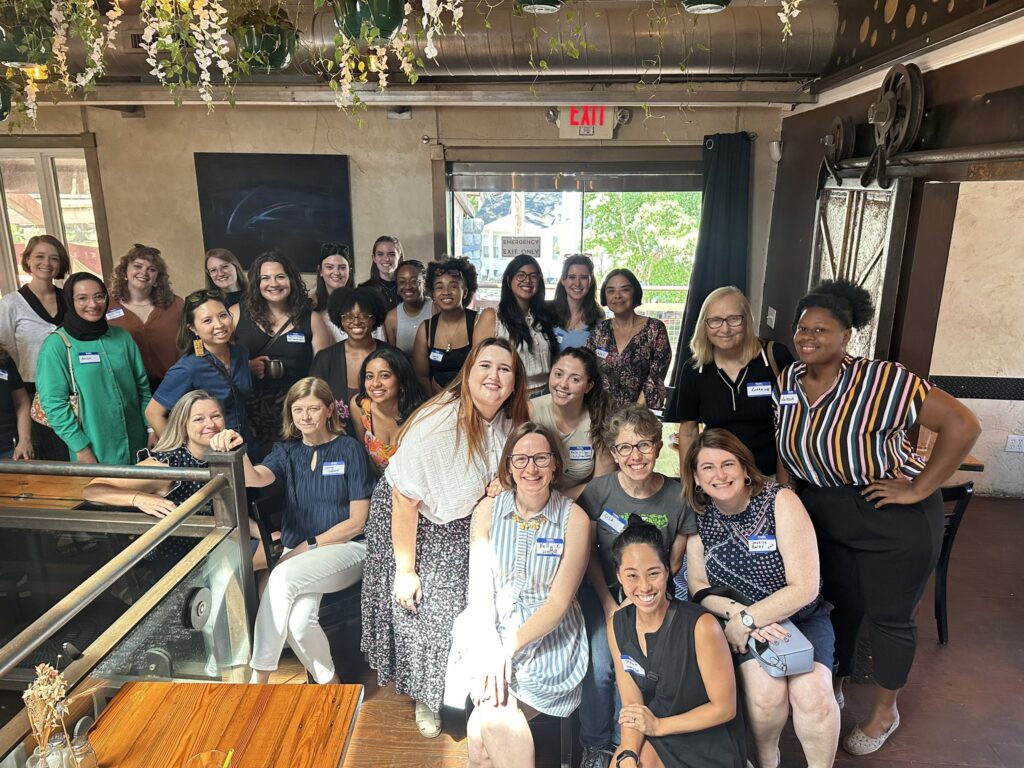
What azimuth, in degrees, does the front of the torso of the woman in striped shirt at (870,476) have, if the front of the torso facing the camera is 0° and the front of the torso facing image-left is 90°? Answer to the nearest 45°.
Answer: approximately 45°

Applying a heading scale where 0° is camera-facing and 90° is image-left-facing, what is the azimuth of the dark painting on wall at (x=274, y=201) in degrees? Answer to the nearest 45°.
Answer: approximately 0°

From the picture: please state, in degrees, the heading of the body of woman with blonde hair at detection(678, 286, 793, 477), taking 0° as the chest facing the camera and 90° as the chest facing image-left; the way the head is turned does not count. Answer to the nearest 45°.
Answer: approximately 0°

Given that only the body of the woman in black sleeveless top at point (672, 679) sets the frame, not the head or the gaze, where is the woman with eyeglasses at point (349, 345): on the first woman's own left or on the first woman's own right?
on the first woman's own right

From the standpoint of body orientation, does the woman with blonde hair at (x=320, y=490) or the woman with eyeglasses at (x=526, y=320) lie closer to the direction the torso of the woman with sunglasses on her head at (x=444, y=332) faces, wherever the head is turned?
the woman with blonde hair

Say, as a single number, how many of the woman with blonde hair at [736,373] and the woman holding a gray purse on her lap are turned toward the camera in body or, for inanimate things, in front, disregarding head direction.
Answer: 2

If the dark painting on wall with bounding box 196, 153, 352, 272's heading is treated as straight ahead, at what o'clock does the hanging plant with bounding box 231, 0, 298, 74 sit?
The hanging plant is roughly at 12 o'clock from the dark painting on wall.
